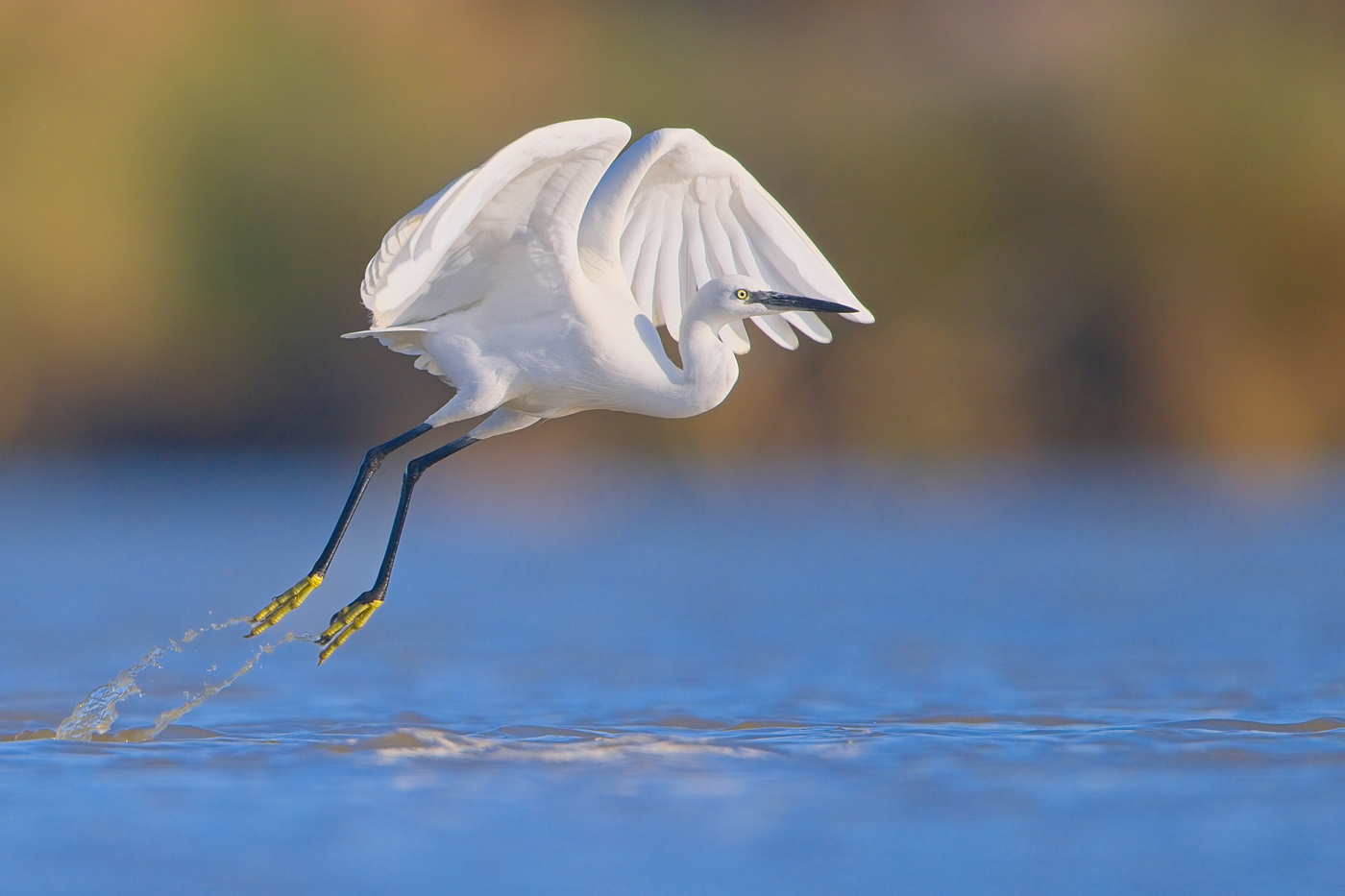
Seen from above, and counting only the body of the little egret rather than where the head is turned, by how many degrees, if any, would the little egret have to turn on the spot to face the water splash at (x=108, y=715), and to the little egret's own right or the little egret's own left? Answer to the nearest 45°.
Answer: approximately 135° to the little egret's own left

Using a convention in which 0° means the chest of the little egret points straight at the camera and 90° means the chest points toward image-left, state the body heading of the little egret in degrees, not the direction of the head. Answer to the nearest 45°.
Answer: approximately 270°
